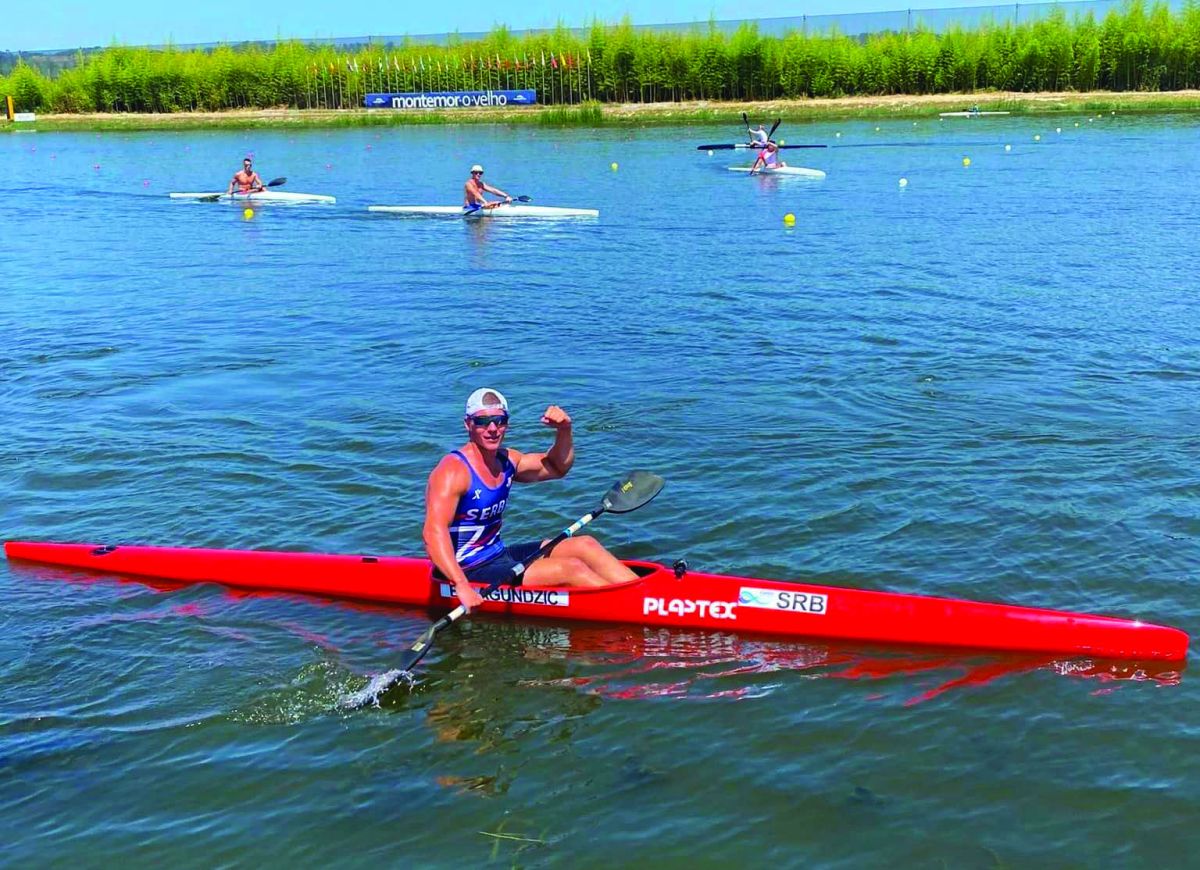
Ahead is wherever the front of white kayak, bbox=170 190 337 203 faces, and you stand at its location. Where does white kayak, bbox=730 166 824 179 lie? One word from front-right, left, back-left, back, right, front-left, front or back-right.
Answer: front

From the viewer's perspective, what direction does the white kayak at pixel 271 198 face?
to the viewer's right

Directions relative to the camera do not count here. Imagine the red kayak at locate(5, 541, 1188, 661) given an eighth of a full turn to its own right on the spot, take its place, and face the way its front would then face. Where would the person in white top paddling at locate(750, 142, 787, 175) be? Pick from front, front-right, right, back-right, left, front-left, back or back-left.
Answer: back-left

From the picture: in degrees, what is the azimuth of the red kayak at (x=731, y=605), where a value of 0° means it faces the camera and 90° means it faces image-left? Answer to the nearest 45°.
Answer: approximately 270°

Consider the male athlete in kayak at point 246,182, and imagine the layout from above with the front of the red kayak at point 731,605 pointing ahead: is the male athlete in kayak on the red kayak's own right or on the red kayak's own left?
on the red kayak's own left

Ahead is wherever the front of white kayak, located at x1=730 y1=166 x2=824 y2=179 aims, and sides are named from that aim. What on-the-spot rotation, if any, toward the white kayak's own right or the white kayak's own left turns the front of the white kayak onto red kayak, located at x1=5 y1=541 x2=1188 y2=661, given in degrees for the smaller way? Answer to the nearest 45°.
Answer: approximately 90° to the white kayak's own right

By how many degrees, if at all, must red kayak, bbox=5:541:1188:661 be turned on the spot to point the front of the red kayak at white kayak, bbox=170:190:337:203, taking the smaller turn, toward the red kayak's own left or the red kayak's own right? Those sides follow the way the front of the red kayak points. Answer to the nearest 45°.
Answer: approximately 90° to the red kayak's own left

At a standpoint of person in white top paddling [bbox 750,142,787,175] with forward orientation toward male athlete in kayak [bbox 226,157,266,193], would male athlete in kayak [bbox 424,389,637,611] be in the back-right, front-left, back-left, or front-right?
front-left

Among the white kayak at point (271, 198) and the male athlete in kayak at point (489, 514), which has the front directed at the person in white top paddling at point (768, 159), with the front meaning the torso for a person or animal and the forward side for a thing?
the white kayak

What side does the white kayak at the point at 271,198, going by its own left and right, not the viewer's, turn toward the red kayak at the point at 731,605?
right
